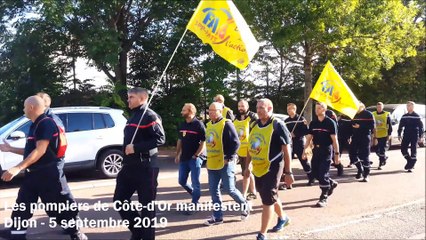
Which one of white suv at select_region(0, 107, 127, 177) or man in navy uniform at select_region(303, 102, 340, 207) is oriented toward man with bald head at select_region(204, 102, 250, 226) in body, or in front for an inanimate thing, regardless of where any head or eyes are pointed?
the man in navy uniform

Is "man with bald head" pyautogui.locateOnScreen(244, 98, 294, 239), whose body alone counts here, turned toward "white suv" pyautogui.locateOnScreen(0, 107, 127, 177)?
no

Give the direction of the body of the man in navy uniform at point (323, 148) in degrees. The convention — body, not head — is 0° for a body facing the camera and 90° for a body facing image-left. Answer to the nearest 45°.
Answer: approximately 45°

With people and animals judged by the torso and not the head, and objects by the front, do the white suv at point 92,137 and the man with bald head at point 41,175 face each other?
no

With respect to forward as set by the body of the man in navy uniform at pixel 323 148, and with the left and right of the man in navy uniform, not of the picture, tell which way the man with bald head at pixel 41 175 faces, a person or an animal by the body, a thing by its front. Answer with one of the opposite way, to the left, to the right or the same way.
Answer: the same way

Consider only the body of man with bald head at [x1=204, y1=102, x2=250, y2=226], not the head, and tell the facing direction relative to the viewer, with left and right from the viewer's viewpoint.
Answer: facing the viewer and to the left of the viewer

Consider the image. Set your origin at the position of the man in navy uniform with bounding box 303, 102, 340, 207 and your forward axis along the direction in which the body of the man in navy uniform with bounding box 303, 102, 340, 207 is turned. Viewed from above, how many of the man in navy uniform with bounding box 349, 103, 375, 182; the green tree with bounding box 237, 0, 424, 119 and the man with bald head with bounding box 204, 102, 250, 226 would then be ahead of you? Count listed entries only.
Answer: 1

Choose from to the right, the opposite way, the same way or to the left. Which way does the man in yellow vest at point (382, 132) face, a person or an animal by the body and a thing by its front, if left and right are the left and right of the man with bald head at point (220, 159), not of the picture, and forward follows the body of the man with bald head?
the same way

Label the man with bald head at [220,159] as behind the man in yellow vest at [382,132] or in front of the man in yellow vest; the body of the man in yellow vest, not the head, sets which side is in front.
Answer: in front

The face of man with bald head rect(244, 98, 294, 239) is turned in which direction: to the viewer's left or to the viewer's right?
to the viewer's left

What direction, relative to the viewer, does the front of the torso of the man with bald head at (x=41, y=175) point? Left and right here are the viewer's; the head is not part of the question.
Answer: facing to the left of the viewer

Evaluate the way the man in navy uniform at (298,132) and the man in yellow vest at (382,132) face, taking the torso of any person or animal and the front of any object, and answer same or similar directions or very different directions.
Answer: same or similar directions

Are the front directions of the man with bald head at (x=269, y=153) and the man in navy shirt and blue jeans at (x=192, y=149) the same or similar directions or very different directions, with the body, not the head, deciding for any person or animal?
same or similar directions

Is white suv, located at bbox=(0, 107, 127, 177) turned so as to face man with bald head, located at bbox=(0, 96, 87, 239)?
no

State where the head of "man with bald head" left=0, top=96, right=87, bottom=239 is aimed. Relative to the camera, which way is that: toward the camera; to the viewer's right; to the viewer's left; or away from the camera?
to the viewer's left

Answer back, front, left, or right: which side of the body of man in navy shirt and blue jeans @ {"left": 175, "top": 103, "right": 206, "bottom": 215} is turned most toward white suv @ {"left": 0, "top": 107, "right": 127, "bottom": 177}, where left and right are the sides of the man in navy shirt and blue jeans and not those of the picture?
right
